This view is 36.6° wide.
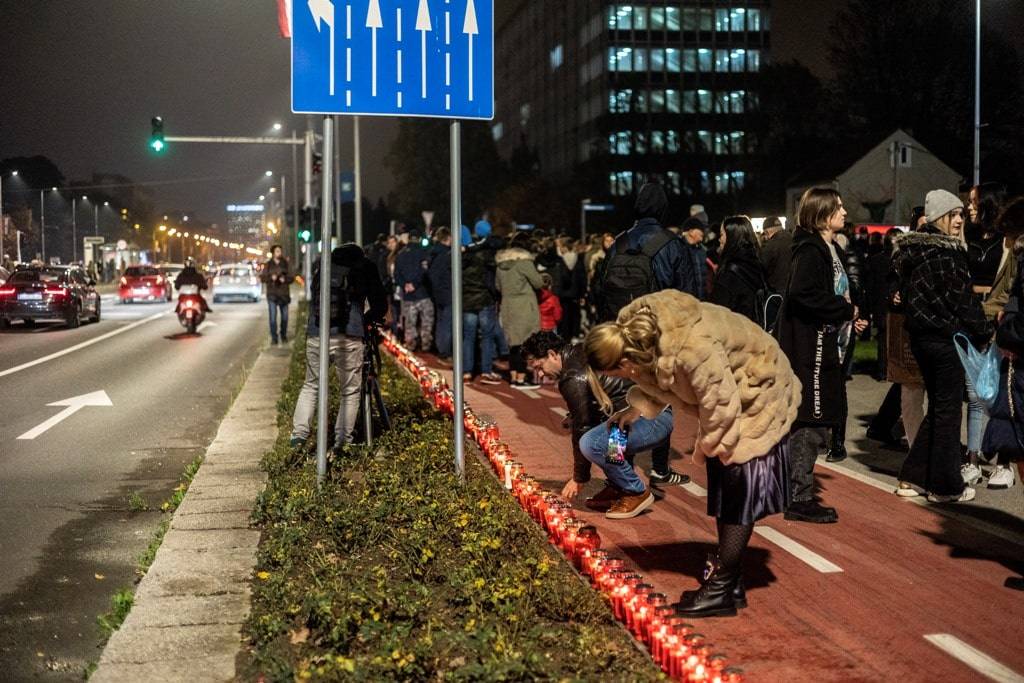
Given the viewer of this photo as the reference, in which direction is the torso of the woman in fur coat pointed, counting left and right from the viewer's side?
facing to the left of the viewer

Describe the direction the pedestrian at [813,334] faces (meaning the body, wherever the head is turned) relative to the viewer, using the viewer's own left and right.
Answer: facing to the right of the viewer

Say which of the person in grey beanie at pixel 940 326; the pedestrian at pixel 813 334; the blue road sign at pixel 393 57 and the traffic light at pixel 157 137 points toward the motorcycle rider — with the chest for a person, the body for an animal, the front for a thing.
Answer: the traffic light

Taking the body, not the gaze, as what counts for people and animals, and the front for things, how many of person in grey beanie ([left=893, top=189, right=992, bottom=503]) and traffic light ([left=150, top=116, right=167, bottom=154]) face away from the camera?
0

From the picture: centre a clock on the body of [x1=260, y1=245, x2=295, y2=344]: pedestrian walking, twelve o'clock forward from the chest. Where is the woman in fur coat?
The woman in fur coat is roughly at 12 o'clock from the pedestrian walking.

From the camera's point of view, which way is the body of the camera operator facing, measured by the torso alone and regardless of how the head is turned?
away from the camera

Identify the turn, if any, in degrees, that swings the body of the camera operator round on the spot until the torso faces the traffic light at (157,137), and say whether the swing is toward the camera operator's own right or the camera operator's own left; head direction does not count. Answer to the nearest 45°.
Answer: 0° — they already face it

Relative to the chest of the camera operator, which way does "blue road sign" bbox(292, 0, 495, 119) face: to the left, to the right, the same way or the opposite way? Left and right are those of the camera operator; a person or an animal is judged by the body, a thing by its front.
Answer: the opposite way

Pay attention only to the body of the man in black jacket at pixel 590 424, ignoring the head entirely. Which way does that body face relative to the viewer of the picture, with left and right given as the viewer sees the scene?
facing to the left of the viewer
